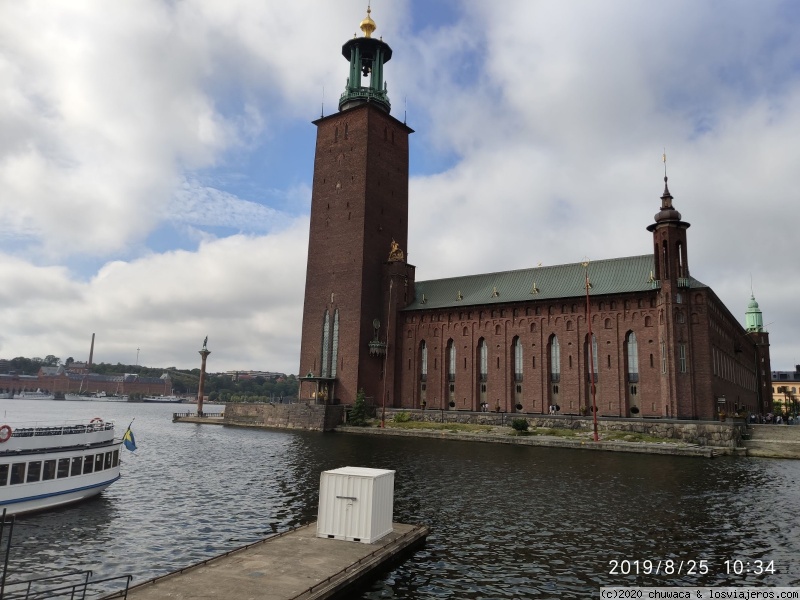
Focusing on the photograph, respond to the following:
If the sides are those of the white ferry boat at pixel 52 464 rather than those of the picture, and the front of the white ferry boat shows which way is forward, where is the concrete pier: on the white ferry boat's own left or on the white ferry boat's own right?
on the white ferry boat's own left

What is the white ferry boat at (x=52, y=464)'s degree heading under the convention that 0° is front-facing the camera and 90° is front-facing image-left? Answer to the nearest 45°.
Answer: approximately 45°

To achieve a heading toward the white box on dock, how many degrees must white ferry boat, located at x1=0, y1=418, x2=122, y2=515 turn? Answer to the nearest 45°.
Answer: approximately 90° to its left
